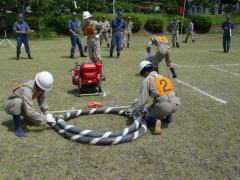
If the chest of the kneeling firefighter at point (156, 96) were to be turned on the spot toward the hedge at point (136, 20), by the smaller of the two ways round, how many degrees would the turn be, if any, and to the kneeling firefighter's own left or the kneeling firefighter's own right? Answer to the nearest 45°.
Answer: approximately 45° to the kneeling firefighter's own right

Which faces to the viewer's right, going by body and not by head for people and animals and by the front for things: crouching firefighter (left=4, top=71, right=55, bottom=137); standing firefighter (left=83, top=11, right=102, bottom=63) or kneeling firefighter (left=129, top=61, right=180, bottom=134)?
the crouching firefighter

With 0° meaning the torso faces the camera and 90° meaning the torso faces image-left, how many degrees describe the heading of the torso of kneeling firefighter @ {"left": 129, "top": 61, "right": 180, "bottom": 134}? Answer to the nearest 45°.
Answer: approximately 135°

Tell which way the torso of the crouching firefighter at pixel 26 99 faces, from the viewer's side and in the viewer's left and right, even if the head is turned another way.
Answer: facing to the right of the viewer

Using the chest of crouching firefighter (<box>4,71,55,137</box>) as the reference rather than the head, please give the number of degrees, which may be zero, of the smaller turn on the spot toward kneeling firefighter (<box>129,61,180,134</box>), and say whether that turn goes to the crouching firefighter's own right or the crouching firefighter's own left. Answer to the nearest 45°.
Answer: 0° — they already face them

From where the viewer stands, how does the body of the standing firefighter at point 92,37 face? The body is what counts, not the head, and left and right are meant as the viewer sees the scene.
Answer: facing the viewer and to the left of the viewer

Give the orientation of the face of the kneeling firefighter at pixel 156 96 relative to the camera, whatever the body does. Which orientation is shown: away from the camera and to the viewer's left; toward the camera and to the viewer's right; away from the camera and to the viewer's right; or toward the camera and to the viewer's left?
away from the camera and to the viewer's left

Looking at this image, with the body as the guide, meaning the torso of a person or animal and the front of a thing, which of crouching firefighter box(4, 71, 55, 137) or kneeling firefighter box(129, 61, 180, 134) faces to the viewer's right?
the crouching firefighter

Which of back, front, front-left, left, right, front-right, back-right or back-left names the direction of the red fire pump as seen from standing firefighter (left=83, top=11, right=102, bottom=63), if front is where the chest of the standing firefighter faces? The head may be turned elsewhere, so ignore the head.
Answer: front-left

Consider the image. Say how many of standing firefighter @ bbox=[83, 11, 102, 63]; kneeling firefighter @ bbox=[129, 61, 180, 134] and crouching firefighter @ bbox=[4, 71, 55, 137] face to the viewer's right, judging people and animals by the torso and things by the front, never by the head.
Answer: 1

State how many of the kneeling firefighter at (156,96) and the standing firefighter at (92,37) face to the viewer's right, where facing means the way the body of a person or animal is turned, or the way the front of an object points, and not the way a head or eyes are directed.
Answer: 0

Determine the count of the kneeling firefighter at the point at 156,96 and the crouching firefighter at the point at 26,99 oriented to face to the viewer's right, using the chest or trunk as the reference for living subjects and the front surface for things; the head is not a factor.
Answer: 1

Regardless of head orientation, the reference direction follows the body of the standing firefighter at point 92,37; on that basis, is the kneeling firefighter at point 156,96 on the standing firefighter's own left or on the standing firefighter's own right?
on the standing firefighter's own left
